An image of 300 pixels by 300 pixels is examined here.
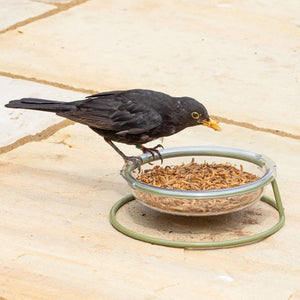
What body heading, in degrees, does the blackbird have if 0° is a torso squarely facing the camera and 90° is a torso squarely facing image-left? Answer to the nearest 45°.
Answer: approximately 270°

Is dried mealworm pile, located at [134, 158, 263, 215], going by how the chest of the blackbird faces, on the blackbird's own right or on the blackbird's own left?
on the blackbird's own right
